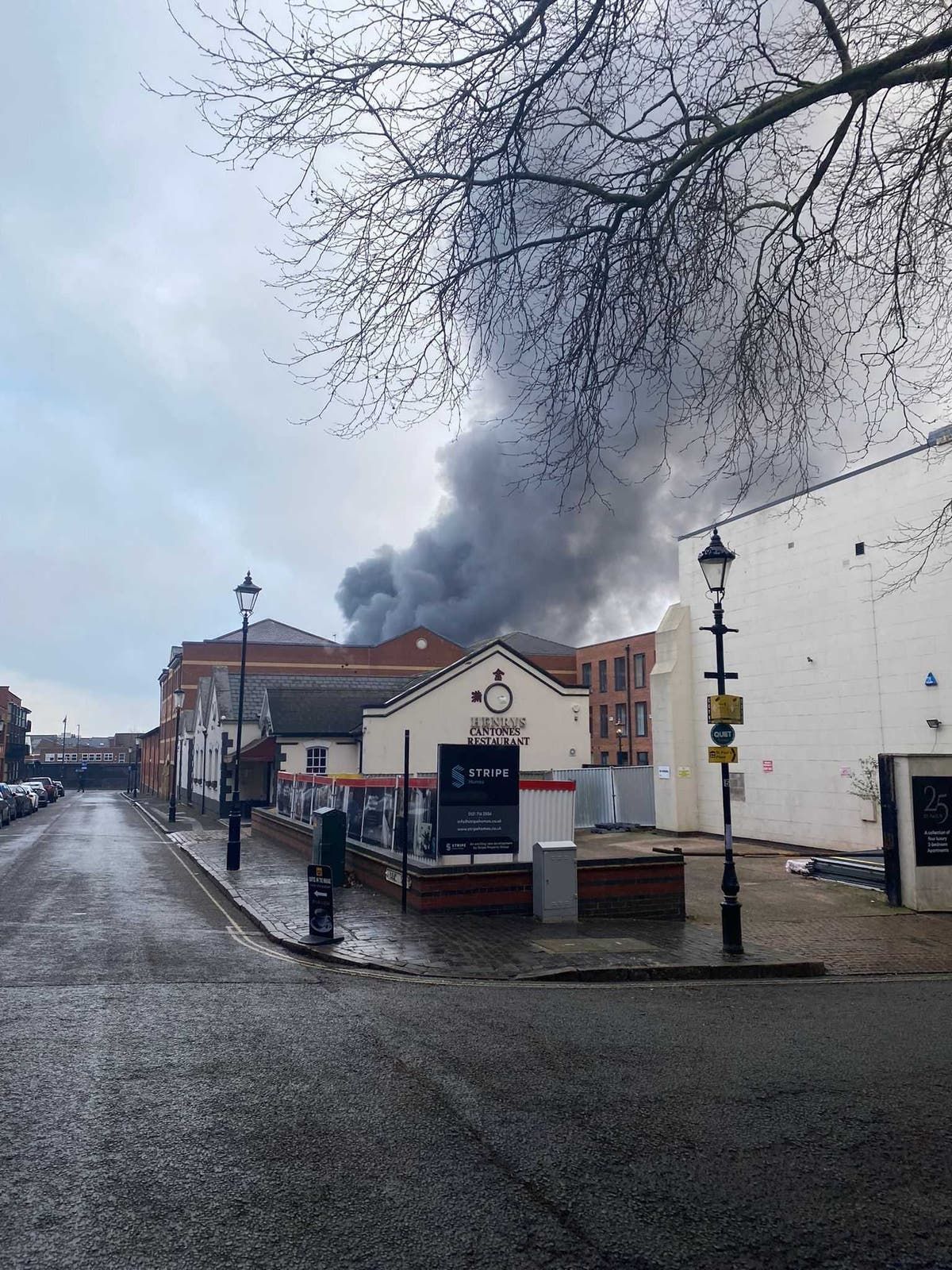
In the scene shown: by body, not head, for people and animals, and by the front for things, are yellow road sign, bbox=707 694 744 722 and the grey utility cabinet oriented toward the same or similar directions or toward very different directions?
same or similar directions

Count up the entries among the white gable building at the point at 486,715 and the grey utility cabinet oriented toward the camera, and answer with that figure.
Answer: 2

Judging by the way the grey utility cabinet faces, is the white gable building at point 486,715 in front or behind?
behind

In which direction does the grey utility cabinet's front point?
toward the camera

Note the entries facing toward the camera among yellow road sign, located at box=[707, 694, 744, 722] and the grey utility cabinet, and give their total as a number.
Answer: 2

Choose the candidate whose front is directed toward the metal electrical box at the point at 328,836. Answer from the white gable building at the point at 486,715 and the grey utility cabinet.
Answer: the white gable building

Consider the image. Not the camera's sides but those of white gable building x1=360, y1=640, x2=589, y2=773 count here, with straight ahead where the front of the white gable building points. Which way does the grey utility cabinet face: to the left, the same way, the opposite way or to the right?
the same way

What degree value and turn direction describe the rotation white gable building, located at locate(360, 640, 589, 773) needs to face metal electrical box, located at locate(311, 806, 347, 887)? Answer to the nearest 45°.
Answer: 0° — it already faces it

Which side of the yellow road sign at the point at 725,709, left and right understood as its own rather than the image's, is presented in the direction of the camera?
front

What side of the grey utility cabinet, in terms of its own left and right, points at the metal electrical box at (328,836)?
right

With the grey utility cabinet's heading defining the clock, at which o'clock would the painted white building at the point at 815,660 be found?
The painted white building is roughly at 7 o'clock from the grey utility cabinet.

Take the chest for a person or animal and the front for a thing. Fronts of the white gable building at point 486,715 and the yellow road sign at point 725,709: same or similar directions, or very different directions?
same or similar directions

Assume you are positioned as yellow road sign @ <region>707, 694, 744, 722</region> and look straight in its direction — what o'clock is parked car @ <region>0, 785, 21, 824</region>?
The parked car is roughly at 4 o'clock from the yellow road sign.

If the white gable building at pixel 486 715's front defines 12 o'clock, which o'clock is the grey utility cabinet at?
The grey utility cabinet is roughly at 12 o'clock from the white gable building.

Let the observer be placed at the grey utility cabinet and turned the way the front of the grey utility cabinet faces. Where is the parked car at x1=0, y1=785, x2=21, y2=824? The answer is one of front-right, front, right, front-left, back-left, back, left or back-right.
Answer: back-right

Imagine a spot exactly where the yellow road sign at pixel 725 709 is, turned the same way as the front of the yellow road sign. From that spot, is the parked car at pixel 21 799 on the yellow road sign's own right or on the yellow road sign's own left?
on the yellow road sign's own right

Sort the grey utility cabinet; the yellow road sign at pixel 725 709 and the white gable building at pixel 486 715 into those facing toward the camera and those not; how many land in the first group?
3

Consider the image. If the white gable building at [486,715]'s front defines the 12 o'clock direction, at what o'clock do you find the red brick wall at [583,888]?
The red brick wall is roughly at 12 o'clock from the white gable building.
